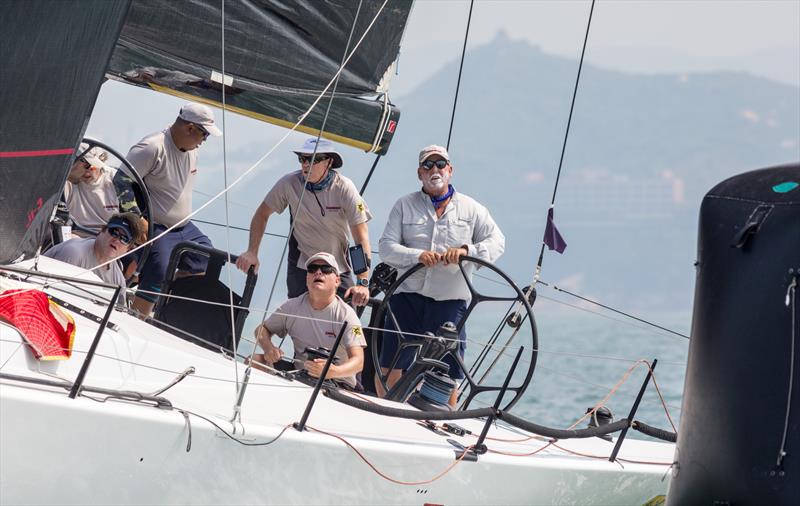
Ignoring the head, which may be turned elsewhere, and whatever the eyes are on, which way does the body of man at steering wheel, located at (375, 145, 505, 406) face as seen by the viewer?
toward the camera

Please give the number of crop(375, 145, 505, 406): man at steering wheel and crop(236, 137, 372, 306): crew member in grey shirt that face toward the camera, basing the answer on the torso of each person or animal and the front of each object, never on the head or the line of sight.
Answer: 2

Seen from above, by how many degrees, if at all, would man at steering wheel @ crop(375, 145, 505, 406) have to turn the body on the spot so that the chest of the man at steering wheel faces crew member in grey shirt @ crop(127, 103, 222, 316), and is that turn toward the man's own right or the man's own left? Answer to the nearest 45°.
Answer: approximately 90° to the man's own right

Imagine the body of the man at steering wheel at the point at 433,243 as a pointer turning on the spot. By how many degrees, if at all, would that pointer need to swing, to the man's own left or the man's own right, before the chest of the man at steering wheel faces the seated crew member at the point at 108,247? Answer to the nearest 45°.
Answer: approximately 90° to the man's own right

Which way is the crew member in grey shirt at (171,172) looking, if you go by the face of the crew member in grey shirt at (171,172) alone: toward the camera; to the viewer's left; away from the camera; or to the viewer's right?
to the viewer's right

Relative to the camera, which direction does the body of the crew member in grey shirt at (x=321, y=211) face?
toward the camera

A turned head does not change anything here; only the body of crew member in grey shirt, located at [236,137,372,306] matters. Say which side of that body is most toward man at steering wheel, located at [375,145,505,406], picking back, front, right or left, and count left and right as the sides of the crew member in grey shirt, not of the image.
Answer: left

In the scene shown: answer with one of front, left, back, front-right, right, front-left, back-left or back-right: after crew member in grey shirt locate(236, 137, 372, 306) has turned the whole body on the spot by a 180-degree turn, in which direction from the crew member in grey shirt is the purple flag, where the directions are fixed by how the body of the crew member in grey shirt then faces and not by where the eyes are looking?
right

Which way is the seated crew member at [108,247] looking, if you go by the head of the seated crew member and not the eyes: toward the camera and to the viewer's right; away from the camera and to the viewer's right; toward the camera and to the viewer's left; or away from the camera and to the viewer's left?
toward the camera and to the viewer's right

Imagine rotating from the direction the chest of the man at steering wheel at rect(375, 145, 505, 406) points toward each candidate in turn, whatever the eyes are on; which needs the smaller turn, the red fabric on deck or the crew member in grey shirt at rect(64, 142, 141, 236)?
the red fabric on deck
